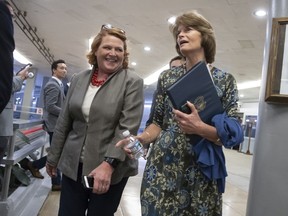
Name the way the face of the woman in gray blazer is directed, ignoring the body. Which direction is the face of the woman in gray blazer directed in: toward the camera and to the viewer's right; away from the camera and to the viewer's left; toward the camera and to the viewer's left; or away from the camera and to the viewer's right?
toward the camera and to the viewer's right

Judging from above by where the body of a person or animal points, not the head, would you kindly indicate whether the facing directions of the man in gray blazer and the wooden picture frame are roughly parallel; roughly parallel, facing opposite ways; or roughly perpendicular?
roughly perpendicular

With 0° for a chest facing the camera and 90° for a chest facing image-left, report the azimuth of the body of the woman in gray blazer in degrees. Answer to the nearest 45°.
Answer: approximately 45°

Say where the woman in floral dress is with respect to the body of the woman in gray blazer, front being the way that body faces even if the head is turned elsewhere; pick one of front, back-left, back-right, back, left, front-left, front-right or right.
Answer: left
